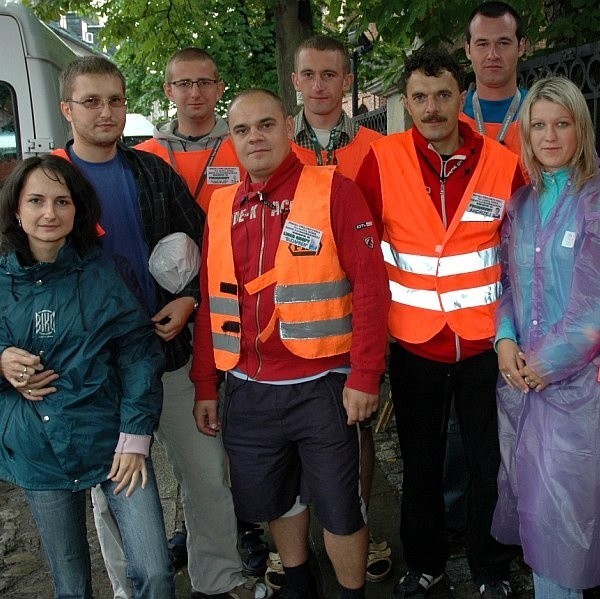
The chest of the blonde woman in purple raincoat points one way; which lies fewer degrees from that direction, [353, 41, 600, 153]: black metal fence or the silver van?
the silver van

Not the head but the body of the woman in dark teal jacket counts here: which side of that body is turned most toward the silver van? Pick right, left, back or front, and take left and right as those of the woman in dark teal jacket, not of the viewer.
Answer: back

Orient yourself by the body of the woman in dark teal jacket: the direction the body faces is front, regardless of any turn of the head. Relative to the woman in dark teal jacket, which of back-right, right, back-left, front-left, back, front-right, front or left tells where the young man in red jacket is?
left

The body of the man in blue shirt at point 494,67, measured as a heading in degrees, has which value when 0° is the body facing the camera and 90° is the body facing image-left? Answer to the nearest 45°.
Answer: approximately 0°

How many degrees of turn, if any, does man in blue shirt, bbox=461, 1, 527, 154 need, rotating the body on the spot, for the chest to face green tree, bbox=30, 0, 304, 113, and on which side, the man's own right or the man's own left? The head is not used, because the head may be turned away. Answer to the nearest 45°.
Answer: approximately 135° to the man's own right

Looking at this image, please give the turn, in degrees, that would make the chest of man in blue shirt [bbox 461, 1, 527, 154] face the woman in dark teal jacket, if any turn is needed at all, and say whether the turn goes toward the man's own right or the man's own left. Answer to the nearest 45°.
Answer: approximately 45° to the man's own right

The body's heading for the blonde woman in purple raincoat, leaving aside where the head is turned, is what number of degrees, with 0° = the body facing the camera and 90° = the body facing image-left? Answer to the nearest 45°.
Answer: approximately 45°

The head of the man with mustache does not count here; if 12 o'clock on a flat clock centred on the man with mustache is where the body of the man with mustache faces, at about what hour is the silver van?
The silver van is roughly at 4 o'clock from the man with mustache.

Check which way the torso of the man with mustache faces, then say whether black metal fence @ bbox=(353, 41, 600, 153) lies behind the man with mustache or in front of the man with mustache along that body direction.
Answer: behind
